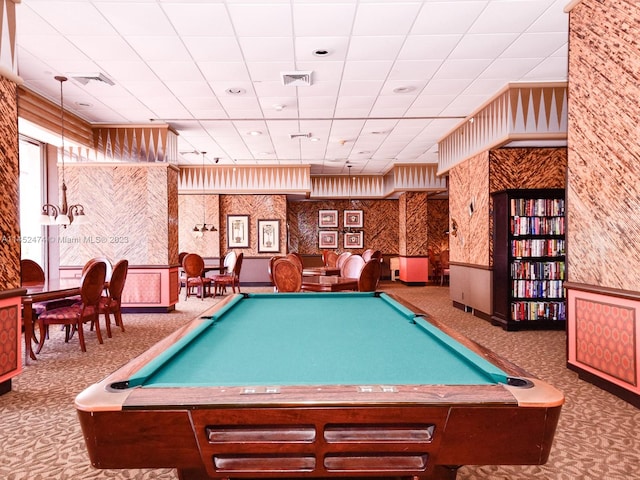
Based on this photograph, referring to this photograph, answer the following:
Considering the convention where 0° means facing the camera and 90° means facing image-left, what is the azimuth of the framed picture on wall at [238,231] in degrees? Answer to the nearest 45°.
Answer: approximately 0°

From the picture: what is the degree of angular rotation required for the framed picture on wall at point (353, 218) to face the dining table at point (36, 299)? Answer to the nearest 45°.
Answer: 0° — it already faces it

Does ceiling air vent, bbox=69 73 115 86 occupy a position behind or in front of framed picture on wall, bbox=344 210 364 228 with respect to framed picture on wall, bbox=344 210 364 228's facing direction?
in front

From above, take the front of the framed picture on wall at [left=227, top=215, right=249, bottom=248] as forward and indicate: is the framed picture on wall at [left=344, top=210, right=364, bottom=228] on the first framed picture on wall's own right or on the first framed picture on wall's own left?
on the first framed picture on wall's own left

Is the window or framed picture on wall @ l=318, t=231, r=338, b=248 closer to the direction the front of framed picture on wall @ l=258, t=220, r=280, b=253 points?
the window

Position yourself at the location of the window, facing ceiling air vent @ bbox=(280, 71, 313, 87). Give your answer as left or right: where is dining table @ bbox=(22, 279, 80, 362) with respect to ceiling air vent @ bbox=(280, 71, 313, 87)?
right

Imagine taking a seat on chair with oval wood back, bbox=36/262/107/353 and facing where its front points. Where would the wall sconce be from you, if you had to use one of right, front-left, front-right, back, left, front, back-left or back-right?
back-right

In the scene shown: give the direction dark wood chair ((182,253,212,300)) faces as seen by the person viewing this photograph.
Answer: facing away from the viewer and to the right of the viewer

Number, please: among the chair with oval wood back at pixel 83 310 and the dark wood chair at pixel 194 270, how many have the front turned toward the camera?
0

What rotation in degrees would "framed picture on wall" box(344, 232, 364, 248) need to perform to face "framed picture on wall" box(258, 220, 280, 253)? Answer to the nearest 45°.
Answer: approximately 45° to its right

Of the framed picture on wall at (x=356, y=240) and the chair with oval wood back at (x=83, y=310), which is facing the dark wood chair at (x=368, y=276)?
the framed picture on wall

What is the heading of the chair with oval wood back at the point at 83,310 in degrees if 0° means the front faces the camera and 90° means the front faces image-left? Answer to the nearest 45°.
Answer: approximately 135°
